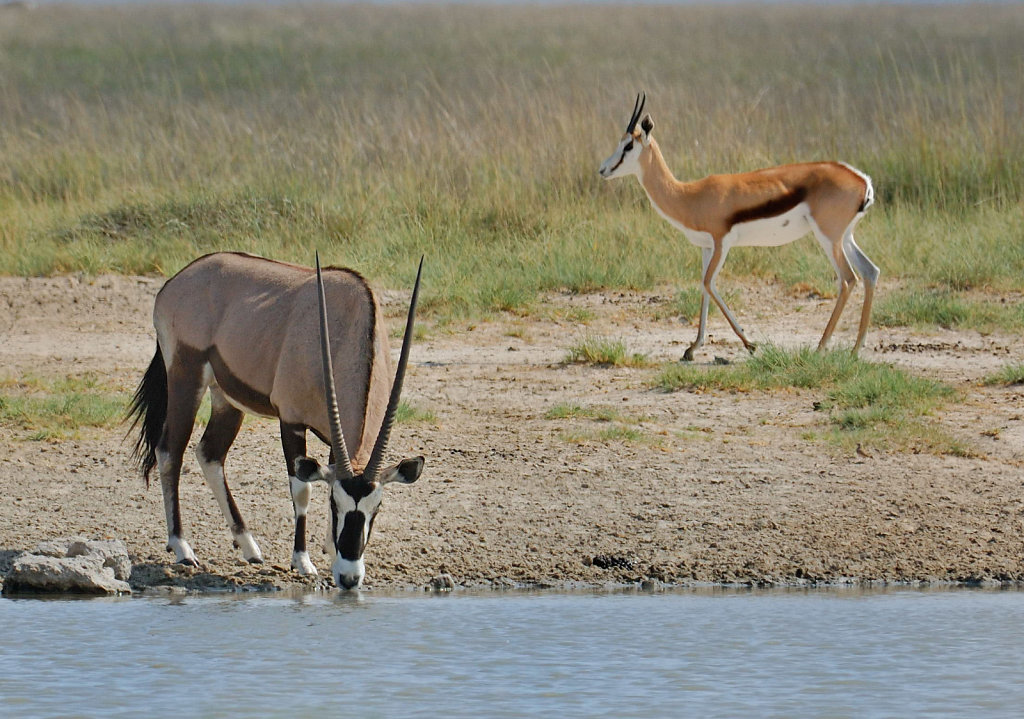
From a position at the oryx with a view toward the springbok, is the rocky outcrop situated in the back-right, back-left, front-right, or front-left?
back-left

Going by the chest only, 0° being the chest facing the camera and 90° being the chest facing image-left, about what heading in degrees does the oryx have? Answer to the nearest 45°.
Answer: approximately 315°

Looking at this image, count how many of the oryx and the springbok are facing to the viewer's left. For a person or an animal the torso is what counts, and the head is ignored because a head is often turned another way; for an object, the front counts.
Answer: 1

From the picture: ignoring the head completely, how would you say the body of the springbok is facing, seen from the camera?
to the viewer's left

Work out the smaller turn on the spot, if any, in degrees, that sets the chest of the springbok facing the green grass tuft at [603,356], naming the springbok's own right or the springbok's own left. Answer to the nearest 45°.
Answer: approximately 45° to the springbok's own left

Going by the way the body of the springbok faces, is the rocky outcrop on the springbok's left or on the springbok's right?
on the springbok's left
